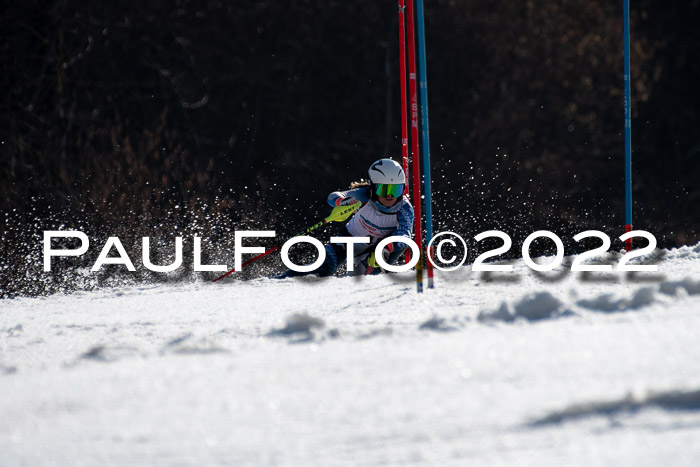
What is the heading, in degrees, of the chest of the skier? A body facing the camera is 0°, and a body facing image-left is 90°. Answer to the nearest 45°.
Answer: approximately 0°
